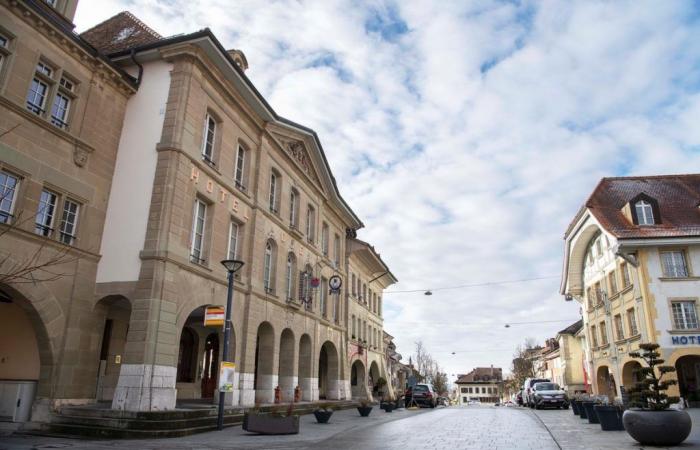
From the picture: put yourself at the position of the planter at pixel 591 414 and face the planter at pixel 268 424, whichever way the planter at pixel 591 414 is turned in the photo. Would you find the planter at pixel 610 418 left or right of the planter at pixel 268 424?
left

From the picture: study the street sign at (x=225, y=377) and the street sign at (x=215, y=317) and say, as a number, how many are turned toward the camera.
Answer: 2

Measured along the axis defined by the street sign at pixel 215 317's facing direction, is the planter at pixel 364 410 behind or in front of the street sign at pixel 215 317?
behind

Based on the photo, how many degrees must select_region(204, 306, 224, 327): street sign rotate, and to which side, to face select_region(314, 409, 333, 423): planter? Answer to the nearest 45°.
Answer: approximately 135° to its left

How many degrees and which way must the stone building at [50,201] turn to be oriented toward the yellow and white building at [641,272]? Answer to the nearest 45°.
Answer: approximately 45° to its left

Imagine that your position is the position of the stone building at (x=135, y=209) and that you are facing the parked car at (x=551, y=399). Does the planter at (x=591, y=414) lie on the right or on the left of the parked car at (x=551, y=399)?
right

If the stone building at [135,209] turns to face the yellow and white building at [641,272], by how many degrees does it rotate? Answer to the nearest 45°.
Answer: approximately 45° to its left

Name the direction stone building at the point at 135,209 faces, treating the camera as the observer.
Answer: facing the viewer and to the right of the viewer

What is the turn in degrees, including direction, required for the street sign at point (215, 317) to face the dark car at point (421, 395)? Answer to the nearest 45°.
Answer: approximately 135° to its left

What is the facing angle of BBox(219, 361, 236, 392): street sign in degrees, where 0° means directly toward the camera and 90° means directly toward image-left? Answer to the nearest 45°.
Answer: approximately 0°

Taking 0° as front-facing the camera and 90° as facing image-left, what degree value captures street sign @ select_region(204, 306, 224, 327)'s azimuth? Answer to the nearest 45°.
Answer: approximately 0°

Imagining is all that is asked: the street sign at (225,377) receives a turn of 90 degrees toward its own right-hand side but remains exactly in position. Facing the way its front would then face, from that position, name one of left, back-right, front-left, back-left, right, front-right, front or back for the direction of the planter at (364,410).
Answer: back-right

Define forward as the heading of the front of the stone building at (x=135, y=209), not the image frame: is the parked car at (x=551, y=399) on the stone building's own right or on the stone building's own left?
on the stone building's own left
